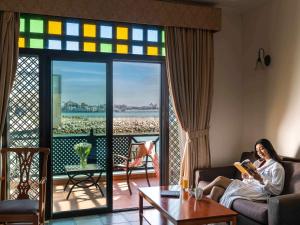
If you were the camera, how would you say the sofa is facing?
facing the viewer and to the left of the viewer

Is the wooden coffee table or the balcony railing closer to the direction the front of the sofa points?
the wooden coffee table

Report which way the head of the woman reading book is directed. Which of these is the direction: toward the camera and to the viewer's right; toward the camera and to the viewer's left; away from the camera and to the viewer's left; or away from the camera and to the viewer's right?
toward the camera and to the viewer's left

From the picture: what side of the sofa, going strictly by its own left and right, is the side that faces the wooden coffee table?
front

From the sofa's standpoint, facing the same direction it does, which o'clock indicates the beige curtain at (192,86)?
The beige curtain is roughly at 3 o'clock from the sofa.

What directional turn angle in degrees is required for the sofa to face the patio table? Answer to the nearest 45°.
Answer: approximately 45° to its right

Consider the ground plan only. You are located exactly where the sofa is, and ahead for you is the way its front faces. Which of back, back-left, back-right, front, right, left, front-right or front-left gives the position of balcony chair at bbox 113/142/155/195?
right

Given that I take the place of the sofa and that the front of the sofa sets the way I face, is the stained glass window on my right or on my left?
on my right

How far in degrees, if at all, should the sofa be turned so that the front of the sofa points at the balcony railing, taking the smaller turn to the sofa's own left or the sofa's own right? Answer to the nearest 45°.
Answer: approximately 45° to the sofa's own right

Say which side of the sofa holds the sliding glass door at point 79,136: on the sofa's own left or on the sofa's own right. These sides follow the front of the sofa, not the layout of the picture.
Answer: on the sofa's own right

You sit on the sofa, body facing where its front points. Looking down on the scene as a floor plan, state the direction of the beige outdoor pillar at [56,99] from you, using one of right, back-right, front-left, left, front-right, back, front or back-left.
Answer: front-right

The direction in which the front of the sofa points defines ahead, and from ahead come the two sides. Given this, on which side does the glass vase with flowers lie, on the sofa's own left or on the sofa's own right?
on the sofa's own right

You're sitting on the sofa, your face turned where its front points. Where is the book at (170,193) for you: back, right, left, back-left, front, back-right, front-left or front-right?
front-right
